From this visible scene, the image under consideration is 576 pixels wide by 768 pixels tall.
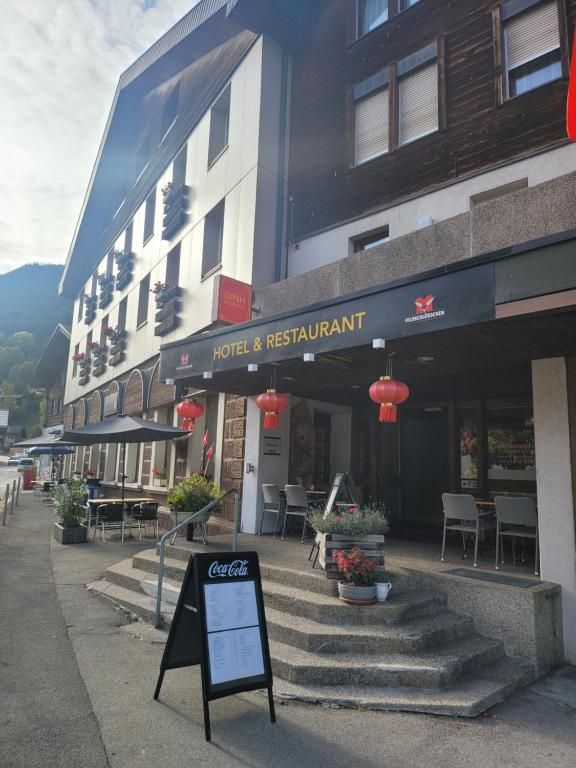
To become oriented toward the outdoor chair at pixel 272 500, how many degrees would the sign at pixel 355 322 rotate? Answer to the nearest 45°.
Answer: approximately 135° to its right

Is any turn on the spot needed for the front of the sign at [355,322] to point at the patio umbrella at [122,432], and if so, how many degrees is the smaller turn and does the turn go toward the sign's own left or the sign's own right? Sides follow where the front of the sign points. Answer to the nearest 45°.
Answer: approximately 90° to the sign's own right

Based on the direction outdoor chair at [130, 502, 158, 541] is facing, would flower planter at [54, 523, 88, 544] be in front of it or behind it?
in front

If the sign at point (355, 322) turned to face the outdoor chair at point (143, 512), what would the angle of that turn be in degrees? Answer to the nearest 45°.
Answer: approximately 90° to its right

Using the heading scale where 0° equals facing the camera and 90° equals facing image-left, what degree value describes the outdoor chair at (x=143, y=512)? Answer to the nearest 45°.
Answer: approximately 135°

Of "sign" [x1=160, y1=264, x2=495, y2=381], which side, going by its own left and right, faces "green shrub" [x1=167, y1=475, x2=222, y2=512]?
right

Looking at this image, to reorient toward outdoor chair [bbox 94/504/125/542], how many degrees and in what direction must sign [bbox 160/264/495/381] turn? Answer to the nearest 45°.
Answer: approximately 90° to its right

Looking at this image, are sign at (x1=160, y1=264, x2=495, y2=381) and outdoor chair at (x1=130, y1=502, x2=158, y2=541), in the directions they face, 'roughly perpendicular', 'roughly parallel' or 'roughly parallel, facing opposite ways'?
roughly perpendicular
